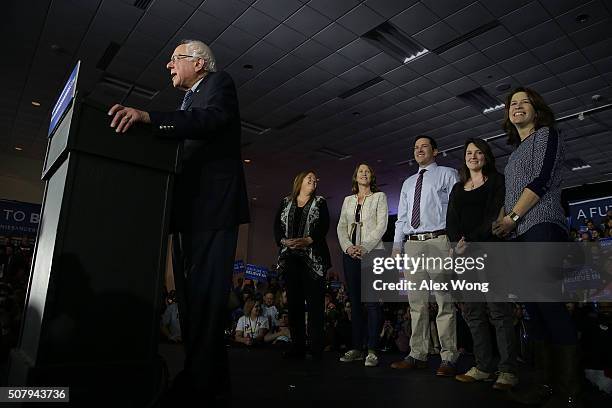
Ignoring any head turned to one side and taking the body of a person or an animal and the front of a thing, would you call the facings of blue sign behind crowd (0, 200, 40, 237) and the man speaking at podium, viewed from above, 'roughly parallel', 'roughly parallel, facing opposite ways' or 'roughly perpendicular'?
roughly perpendicular

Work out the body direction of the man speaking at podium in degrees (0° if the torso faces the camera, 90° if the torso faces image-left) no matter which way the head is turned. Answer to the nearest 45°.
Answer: approximately 90°

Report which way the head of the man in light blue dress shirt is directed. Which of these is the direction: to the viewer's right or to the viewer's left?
to the viewer's left

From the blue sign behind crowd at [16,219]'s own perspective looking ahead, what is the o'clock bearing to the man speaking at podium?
The man speaking at podium is roughly at 12 o'clock from the blue sign behind crowd.

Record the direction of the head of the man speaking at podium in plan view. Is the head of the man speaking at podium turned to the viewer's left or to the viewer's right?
to the viewer's left

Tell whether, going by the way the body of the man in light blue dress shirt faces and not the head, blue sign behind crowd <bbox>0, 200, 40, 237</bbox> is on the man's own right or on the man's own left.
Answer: on the man's own right

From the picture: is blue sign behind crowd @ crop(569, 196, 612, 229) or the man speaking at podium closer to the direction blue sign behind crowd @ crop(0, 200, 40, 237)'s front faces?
the man speaking at podium

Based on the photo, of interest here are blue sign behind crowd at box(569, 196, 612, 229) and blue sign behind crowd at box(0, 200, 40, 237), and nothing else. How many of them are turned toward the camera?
2

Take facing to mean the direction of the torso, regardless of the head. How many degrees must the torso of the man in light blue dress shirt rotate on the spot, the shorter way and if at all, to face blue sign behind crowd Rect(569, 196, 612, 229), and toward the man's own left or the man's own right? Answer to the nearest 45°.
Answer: approximately 180°

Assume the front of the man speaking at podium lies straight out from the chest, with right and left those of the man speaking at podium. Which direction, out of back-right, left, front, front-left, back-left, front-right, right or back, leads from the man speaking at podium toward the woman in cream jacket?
back-right

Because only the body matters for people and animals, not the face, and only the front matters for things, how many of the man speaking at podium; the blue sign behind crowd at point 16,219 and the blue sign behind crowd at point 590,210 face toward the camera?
2
